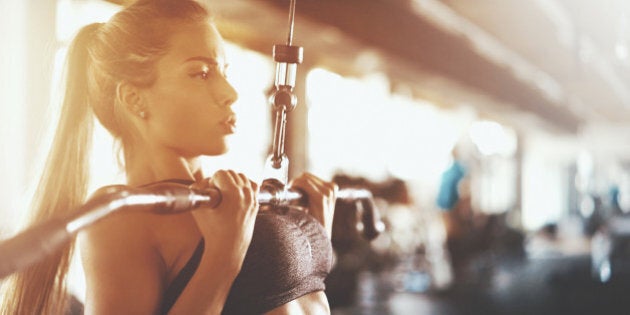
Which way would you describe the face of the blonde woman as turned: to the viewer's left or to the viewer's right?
to the viewer's right

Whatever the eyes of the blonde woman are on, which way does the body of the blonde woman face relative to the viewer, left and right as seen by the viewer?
facing the viewer and to the right of the viewer
